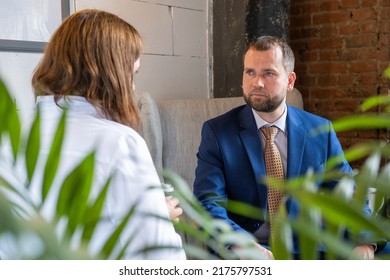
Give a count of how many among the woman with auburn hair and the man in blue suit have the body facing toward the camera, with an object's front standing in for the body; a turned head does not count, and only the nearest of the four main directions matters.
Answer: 1

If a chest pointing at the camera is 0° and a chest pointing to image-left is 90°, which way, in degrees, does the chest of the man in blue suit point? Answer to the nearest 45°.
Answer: approximately 0°

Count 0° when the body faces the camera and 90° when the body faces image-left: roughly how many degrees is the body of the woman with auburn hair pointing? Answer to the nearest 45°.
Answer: approximately 225°

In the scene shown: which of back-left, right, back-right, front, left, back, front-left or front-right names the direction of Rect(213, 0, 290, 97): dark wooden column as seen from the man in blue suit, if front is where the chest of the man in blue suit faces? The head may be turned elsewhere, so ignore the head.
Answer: back

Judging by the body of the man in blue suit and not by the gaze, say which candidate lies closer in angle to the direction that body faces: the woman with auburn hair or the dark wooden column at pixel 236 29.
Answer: the woman with auburn hair

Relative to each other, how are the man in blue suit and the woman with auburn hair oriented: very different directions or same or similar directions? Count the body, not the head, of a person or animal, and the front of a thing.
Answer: very different directions

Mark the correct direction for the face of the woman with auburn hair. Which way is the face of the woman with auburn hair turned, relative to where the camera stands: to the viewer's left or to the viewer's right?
to the viewer's right

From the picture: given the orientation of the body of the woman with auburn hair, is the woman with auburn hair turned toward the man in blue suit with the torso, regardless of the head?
yes
